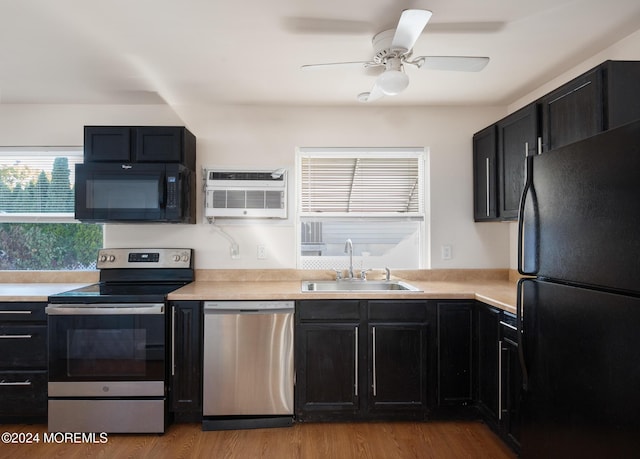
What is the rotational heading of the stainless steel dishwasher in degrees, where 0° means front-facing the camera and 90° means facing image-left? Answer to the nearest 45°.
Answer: approximately 0°

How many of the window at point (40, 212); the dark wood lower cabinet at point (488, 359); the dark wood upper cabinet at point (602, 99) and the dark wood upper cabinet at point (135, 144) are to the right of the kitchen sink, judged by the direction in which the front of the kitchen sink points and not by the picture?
2

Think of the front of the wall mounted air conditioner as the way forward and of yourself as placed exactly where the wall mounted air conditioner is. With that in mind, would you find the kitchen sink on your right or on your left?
on your left

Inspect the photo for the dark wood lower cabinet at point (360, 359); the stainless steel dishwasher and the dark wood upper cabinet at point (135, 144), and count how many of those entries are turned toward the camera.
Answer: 3

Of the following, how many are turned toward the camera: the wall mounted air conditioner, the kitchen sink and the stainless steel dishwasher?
3

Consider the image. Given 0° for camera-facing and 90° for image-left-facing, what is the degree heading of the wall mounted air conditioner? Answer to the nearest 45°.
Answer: approximately 0°

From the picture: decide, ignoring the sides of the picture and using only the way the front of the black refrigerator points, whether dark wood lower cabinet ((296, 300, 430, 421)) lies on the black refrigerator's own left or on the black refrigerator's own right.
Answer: on the black refrigerator's own right

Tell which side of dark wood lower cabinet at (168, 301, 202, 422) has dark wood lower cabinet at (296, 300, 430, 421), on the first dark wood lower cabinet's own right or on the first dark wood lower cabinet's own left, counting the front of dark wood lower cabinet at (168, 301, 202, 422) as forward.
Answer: on the first dark wood lower cabinet's own left

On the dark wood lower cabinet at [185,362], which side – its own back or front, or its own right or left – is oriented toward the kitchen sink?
left

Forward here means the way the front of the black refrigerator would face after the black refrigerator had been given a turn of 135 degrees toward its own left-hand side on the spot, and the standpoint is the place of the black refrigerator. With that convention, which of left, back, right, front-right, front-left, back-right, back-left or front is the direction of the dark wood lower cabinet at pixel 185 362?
back

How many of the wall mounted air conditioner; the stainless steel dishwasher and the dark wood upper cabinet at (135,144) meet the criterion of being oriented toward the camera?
3
